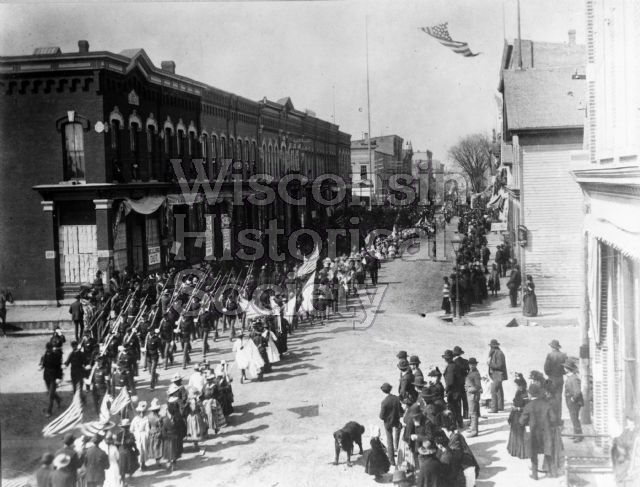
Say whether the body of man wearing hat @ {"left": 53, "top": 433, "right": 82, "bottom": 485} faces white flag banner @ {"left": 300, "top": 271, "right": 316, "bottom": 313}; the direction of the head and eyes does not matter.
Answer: no

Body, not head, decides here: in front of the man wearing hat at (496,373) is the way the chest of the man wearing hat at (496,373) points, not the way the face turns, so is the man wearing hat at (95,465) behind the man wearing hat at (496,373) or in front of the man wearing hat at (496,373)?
in front

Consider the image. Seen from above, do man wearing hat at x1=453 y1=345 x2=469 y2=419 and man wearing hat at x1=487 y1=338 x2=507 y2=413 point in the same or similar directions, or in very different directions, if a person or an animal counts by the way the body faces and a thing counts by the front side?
same or similar directions

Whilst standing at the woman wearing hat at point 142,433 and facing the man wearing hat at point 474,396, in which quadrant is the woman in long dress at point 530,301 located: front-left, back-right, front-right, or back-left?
front-left

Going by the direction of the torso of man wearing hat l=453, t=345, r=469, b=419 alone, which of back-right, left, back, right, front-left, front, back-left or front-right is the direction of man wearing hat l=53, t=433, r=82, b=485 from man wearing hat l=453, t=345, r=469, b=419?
front-left

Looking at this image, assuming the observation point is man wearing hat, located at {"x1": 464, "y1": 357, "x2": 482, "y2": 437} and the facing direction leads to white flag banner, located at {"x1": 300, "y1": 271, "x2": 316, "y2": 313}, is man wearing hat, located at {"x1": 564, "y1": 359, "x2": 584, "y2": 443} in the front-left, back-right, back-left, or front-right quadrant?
back-right

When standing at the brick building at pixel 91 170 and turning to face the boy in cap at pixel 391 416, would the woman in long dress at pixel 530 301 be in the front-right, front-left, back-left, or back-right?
front-left

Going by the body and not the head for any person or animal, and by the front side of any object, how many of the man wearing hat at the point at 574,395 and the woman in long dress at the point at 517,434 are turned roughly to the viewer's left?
2

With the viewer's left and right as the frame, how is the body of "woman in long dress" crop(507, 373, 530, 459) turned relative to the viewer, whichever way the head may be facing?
facing to the left of the viewer

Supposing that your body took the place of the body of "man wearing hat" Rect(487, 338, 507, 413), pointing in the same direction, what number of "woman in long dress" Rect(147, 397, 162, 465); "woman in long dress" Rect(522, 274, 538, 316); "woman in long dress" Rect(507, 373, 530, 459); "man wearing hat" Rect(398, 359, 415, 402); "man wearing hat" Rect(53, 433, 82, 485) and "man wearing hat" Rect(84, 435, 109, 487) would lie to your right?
1

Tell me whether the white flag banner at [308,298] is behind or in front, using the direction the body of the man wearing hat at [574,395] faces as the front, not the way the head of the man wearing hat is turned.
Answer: in front

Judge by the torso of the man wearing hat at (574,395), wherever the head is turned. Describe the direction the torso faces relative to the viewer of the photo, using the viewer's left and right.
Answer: facing to the left of the viewer

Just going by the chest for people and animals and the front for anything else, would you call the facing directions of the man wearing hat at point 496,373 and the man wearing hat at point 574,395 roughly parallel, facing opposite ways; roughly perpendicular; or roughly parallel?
roughly parallel

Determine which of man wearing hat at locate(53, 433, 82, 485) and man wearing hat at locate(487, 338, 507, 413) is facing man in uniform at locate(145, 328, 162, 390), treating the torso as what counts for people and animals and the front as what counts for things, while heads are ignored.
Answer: man wearing hat at locate(487, 338, 507, 413)

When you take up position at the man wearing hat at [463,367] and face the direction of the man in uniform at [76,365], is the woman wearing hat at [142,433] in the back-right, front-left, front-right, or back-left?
front-left
